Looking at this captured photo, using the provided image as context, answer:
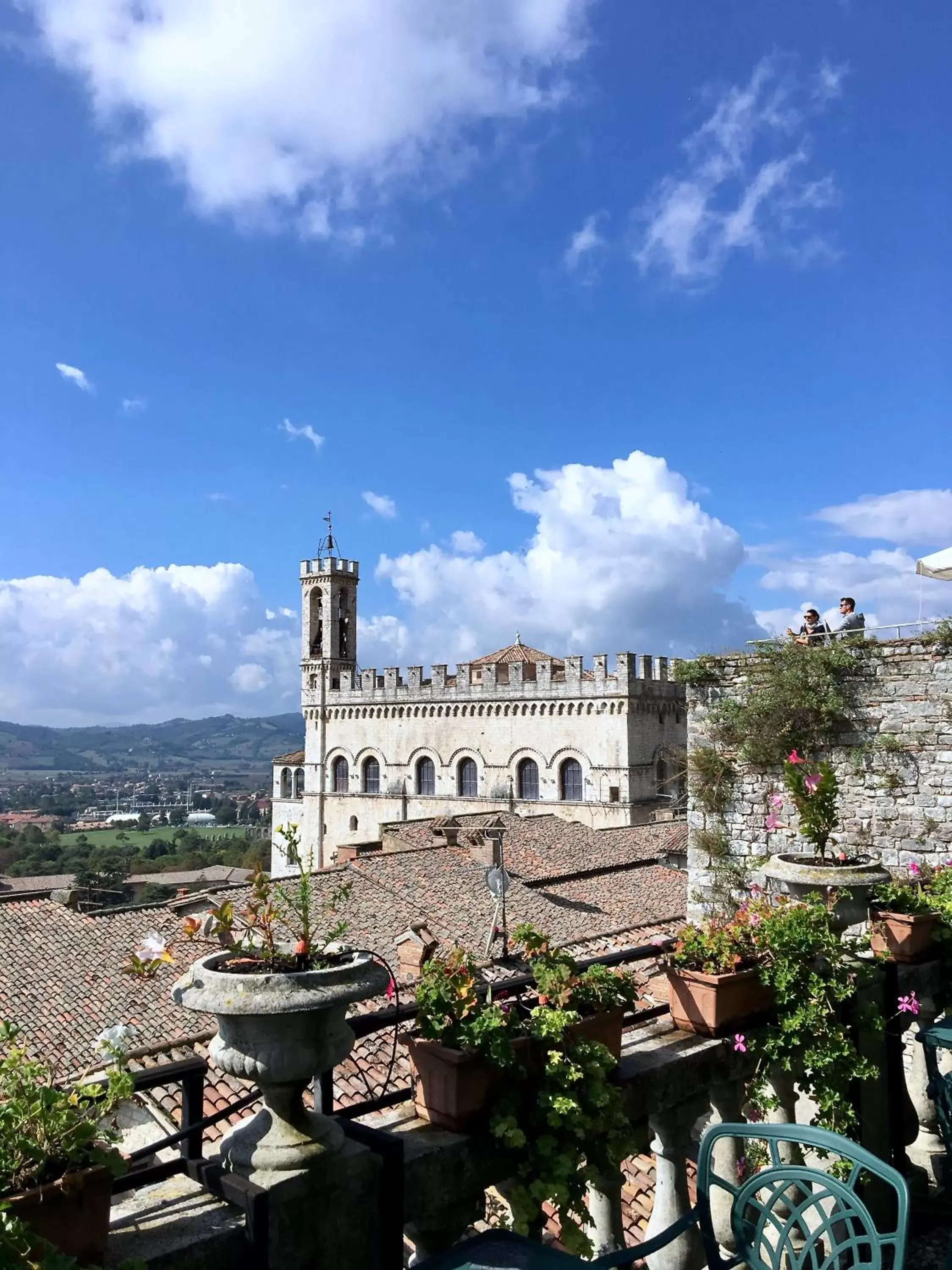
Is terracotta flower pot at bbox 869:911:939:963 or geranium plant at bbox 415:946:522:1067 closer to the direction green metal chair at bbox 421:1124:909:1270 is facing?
the geranium plant

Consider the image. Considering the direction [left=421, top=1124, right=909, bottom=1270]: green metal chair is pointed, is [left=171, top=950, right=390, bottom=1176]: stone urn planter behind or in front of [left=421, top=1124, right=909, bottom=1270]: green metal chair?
in front

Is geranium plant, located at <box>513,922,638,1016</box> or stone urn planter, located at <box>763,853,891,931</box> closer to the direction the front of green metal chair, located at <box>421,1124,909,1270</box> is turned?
the geranium plant
